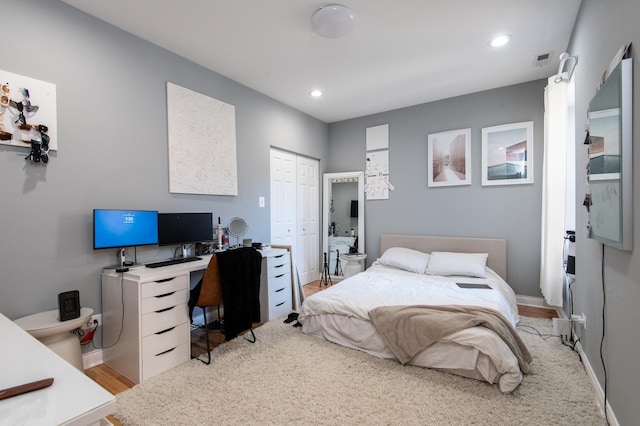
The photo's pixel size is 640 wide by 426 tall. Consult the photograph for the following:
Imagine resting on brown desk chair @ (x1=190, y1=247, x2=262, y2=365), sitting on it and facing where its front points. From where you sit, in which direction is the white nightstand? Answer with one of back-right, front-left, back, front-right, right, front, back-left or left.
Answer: right

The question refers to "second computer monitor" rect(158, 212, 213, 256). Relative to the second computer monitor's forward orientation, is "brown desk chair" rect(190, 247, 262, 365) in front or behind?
in front

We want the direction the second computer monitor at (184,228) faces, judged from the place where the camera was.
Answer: facing the viewer

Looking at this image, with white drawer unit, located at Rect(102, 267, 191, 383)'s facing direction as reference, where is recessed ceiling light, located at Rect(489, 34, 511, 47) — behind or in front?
in front

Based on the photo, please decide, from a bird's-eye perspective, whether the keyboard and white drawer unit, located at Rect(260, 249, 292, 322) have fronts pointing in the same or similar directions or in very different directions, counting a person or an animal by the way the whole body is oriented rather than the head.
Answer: same or similar directions

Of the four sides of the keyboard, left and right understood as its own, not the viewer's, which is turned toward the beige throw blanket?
front

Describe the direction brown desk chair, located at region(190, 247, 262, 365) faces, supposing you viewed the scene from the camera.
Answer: facing away from the viewer and to the left of the viewer

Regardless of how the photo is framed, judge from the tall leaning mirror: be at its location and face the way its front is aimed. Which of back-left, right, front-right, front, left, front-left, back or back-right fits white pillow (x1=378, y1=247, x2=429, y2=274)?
front-left

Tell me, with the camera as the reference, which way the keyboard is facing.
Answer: facing the viewer and to the right of the viewer

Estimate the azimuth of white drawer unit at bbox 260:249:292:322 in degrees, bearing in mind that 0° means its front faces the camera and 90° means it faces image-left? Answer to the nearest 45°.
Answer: approximately 315°

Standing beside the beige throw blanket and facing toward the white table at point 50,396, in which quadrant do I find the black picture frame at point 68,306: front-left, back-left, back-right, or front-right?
front-right

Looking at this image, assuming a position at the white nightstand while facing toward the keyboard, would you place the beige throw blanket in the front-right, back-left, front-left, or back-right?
front-left

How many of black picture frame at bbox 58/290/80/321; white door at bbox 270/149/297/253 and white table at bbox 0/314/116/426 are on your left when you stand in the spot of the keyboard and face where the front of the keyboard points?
1

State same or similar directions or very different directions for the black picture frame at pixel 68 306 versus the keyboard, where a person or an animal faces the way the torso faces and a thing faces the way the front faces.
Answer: same or similar directions

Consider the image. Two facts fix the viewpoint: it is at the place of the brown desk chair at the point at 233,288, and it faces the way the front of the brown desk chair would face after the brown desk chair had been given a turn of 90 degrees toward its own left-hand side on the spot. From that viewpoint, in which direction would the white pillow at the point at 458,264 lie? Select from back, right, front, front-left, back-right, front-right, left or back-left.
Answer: back-left

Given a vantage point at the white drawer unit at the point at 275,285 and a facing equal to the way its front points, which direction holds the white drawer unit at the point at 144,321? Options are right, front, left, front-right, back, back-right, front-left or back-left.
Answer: right
